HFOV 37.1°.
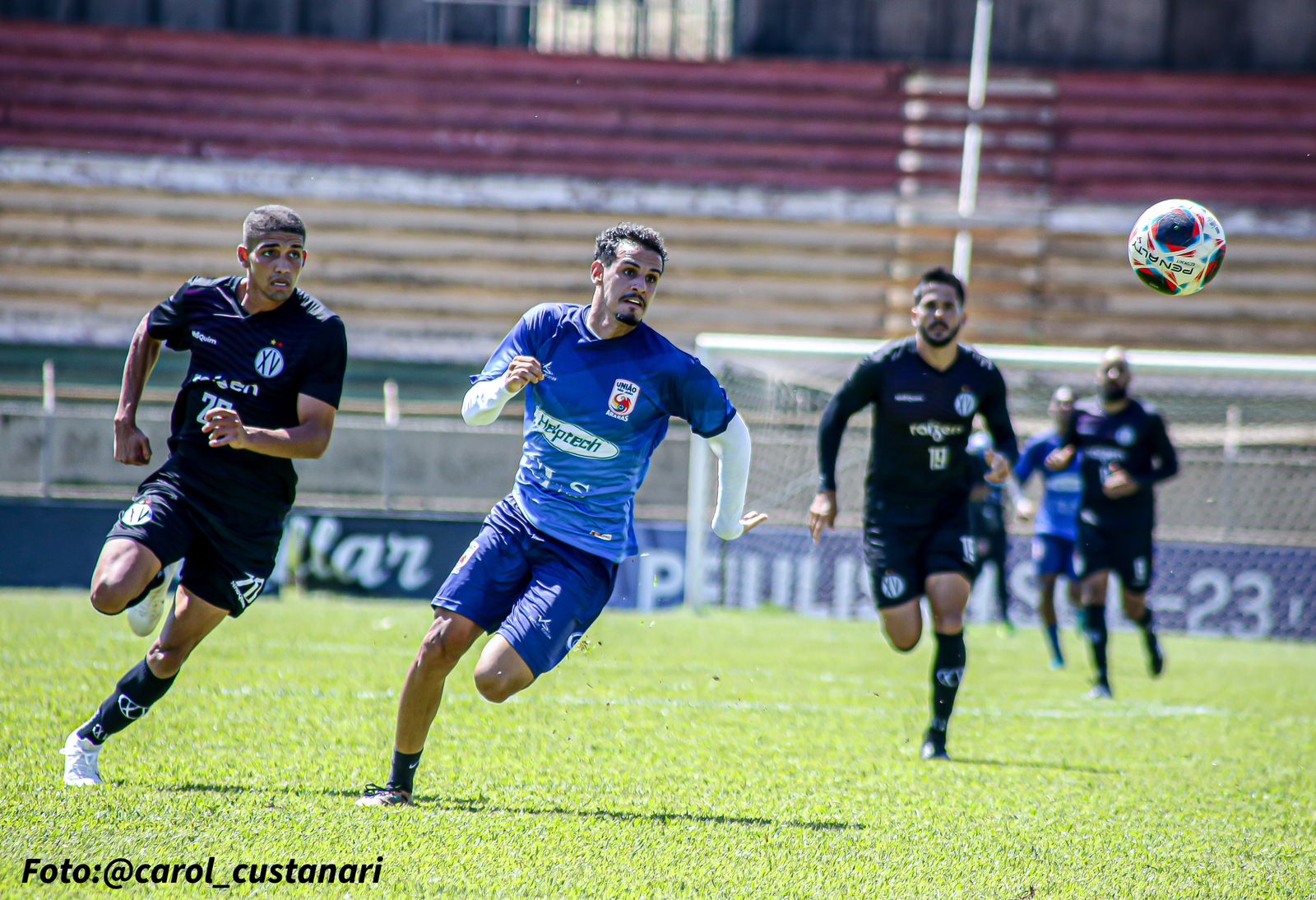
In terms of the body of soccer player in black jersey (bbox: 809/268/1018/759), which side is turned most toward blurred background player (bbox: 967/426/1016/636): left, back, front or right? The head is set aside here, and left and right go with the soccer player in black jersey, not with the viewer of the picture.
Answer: back

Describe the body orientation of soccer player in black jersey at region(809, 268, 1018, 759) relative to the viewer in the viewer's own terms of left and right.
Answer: facing the viewer

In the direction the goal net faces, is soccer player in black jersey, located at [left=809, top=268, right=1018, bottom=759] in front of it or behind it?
in front

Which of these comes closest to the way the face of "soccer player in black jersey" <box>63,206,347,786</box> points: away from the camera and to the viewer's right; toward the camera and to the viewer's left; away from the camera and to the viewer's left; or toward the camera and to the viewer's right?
toward the camera and to the viewer's right

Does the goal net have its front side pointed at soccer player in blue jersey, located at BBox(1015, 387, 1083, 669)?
yes

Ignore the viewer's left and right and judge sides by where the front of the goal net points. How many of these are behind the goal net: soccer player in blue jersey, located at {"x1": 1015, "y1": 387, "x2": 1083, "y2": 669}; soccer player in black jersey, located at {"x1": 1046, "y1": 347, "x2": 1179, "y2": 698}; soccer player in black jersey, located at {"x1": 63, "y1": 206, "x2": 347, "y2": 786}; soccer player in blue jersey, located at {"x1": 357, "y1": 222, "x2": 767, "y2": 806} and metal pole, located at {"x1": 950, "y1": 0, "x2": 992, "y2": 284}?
1

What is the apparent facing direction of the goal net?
toward the camera

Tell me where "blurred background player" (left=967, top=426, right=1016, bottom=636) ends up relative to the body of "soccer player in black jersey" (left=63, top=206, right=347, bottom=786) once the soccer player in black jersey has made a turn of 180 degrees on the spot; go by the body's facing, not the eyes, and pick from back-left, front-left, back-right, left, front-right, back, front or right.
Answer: front-right

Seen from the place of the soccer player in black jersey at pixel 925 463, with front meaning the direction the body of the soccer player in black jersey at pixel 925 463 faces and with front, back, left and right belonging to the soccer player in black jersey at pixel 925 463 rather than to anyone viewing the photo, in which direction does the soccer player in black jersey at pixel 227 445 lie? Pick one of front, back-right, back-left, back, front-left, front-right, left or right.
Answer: front-right

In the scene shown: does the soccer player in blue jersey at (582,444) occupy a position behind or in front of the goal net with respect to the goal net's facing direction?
in front

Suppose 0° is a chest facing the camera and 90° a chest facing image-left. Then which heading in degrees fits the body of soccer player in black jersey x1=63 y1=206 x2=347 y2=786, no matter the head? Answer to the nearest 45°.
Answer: approximately 0°
